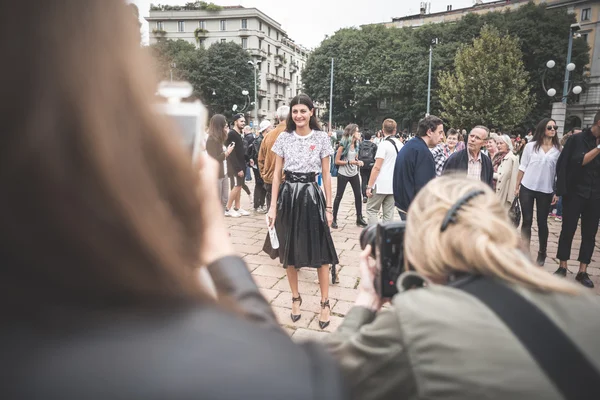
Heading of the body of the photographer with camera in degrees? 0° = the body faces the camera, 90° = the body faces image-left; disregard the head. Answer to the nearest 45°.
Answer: approximately 135°

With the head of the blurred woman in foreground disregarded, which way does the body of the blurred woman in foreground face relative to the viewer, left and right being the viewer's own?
facing away from the viewer

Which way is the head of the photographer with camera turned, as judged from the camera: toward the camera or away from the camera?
away from the camera

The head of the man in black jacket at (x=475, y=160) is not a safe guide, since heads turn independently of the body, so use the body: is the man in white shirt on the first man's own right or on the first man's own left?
on the first man's own right

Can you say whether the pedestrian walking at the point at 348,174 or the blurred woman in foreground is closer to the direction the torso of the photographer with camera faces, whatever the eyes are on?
the pedestrian walking

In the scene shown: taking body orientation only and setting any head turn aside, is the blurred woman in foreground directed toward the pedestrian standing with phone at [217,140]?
yes

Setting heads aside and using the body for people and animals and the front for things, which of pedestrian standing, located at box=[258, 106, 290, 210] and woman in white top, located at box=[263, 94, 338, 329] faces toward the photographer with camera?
the woman in white top

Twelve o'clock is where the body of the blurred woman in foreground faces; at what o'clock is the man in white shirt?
The man in white shirt is roughly at 1 o'clock from the blurred woman in foreground.
